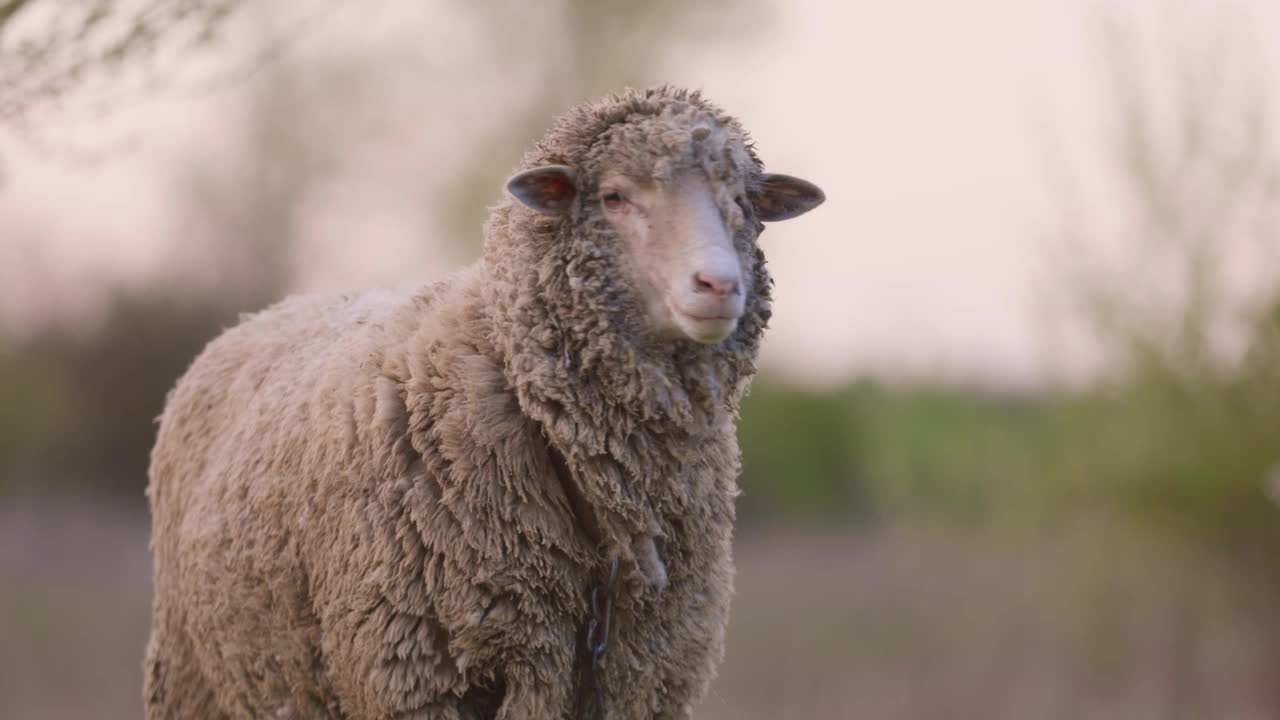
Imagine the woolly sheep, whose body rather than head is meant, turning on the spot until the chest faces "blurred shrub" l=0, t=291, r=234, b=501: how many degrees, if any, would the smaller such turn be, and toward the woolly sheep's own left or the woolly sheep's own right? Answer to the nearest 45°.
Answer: approximately 135° to the woolly sheep's own left

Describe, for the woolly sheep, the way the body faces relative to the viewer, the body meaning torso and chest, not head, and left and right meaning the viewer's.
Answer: facing the viewer and to the right of the viewer
